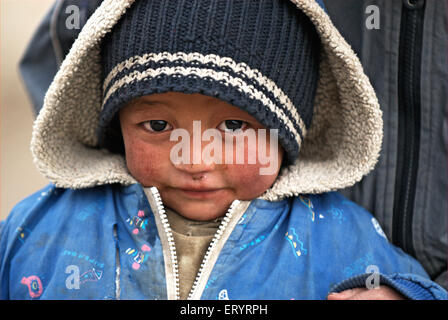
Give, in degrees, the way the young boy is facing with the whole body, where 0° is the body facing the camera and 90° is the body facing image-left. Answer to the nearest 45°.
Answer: approximately 0°
